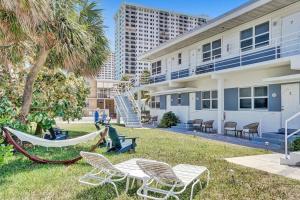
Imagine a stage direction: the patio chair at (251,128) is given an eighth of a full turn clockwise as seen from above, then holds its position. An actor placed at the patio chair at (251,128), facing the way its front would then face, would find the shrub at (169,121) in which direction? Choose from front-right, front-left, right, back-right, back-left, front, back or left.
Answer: front-right

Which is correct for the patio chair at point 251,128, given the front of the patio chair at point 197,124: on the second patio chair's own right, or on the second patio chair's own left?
on the second patio chair's own left

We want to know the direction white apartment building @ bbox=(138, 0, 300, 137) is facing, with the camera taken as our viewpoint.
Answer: facing the viewer and to the left of the viewer

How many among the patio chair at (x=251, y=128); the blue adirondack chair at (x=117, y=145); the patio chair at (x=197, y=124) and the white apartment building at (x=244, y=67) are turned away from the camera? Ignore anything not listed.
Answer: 0

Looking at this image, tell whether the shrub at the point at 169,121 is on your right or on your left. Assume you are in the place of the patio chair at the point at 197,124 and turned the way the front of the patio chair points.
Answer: on your right

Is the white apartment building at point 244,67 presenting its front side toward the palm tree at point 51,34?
yes

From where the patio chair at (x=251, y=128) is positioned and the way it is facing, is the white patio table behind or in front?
in front

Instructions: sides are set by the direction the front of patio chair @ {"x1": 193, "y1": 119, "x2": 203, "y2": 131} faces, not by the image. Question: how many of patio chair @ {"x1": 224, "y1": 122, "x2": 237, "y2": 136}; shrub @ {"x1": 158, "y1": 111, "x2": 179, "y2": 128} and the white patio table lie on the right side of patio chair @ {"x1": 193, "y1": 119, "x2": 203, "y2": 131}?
1

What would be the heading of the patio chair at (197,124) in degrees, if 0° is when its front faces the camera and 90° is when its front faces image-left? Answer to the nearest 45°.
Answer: approximately 45°

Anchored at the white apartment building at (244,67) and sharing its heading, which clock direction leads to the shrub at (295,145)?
The shrub is roughly at 10 o'clock from the white apartment building.

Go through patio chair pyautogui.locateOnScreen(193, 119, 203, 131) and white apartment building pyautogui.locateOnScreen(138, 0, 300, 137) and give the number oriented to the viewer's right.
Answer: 0

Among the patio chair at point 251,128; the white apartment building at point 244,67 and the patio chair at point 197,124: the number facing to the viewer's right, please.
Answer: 0
